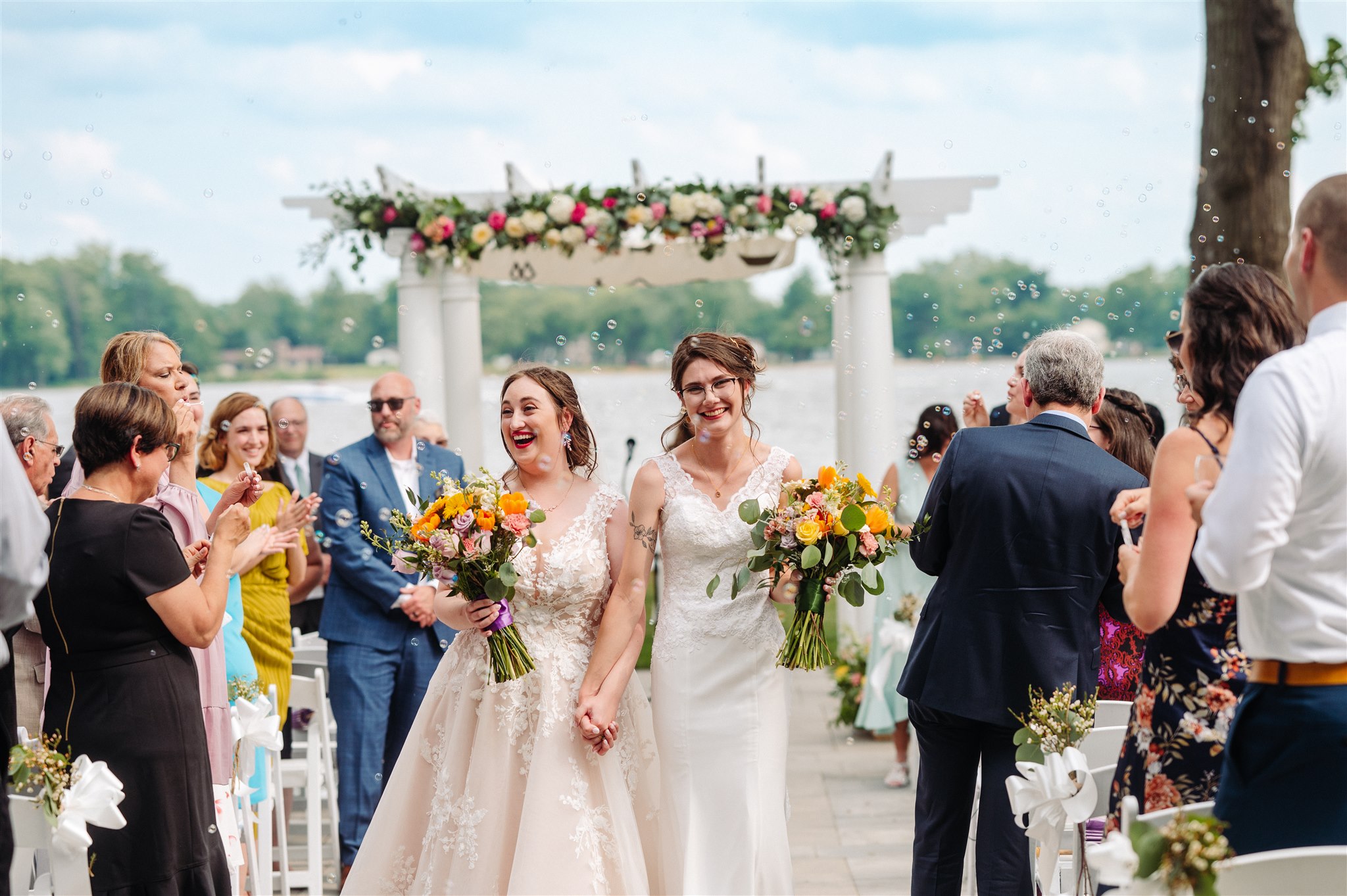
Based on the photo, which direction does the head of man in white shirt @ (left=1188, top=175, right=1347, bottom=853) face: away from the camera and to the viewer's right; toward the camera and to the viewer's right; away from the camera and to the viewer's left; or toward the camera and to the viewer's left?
away from the camera and to the viewer's left

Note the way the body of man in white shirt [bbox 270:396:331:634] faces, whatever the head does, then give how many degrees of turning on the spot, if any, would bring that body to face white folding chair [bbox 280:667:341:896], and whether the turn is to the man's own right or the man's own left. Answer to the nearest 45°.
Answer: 0° — they already face it

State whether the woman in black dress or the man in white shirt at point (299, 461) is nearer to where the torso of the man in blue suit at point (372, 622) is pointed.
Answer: the woman in black dress

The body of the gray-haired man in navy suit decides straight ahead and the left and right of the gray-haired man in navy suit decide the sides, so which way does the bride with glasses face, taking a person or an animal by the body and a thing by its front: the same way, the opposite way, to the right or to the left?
the opposite way

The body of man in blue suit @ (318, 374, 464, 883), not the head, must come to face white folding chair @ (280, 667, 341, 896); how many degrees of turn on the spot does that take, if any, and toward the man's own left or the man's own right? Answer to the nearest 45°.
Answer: approximately 45° to the man's own right

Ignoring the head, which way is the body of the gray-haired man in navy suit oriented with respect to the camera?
away from the camera

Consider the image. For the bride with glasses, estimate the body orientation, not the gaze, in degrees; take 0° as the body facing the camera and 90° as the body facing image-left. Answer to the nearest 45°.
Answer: approximately 0°

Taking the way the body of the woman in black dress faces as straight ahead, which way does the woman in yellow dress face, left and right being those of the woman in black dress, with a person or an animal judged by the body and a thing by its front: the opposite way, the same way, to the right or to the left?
to the right

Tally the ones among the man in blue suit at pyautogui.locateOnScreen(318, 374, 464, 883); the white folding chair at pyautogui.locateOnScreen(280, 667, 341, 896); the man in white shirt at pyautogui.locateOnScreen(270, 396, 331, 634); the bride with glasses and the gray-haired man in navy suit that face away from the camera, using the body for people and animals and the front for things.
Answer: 2

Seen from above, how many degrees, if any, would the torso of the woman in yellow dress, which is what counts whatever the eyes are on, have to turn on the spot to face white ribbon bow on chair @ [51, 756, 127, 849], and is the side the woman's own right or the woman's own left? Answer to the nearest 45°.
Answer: approximately 45° to the woman's own right
